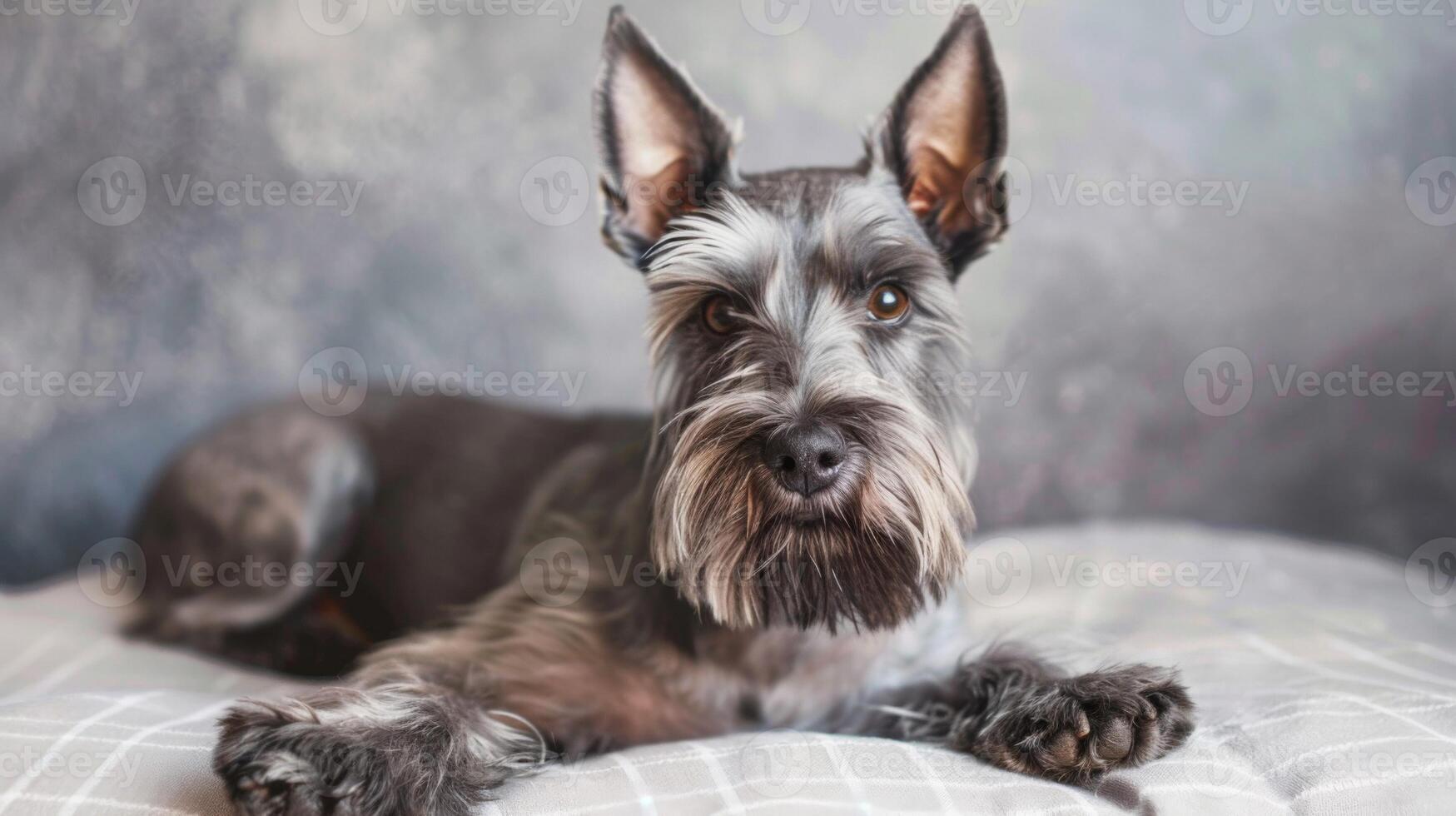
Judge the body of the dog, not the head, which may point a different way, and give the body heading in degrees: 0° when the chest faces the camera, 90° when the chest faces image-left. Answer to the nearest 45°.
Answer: approximately 315°
